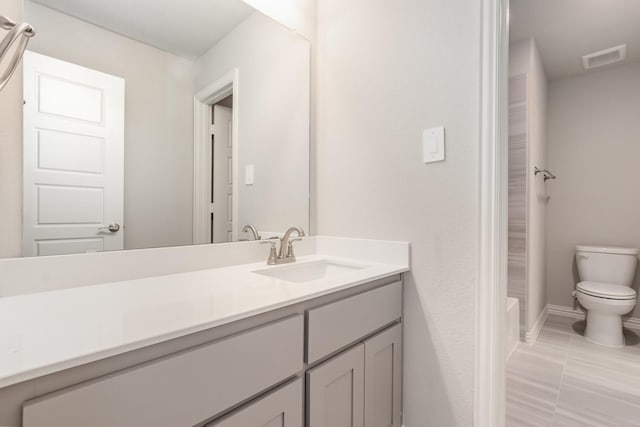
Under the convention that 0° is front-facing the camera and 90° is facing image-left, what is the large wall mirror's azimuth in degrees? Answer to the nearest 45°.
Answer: approximately 315°

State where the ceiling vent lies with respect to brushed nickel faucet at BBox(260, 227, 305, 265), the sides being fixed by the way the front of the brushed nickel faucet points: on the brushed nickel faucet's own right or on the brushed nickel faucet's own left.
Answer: on the brushed nickel faucet's own left

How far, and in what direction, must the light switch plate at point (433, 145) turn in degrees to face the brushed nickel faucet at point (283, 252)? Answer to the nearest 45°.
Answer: approximately 45° to its right

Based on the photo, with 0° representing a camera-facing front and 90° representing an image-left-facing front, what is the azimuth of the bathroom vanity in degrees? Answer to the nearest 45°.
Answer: approximately 315°

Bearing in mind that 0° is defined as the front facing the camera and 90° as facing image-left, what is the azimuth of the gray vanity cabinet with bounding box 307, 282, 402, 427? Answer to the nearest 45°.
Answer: approximately 315°

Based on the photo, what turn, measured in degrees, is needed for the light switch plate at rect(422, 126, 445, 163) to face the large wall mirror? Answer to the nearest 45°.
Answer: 0° — it already faces it

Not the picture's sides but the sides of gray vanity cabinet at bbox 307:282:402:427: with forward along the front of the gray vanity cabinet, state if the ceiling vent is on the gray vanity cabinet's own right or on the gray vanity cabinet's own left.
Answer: on the gray vanity cabinet's own left
